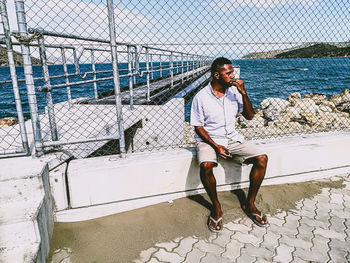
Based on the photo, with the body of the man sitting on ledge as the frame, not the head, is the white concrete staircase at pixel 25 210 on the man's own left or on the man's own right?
on the man's own right

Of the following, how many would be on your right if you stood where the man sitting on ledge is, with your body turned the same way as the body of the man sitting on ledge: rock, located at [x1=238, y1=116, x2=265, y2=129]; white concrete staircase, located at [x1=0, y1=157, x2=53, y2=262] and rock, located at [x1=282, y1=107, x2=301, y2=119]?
1

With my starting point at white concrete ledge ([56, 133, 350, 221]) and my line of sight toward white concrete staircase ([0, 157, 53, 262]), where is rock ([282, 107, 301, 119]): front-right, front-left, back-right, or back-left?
back-right

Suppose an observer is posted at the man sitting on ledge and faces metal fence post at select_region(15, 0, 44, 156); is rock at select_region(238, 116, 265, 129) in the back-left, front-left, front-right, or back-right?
back-right

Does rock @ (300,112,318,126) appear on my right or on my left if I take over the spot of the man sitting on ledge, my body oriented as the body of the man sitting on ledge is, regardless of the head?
on my left

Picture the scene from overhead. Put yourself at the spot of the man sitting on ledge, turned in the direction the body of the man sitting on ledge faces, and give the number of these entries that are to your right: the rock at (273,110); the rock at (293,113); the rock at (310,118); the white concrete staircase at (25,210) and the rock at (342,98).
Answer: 1

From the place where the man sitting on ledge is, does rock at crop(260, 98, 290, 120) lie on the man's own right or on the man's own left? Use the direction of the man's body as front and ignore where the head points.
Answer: on the man's own left

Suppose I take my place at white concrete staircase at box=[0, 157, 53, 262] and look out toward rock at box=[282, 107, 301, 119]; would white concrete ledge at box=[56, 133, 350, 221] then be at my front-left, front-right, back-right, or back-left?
front-right

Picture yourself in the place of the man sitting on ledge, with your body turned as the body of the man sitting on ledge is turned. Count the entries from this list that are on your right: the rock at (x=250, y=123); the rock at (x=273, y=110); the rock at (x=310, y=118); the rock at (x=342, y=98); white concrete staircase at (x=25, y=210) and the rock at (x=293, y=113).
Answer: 1

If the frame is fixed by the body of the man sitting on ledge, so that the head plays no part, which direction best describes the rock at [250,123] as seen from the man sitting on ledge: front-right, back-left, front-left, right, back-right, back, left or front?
back-left

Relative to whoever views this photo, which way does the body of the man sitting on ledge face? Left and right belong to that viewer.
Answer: facing the viewer and to the right of the viewer

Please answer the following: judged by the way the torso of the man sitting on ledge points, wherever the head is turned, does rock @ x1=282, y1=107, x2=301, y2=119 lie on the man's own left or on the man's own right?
on the man's own left
